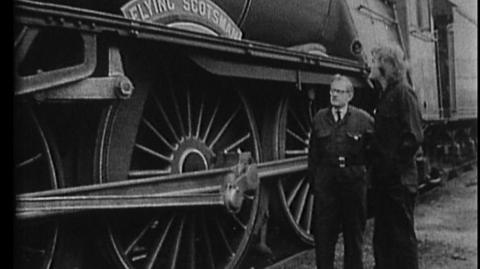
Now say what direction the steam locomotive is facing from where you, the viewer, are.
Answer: facing the viewer and to the left of the viewer

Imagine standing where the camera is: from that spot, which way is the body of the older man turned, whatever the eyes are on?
toward the camera

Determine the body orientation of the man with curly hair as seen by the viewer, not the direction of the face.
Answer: to the viewer's left

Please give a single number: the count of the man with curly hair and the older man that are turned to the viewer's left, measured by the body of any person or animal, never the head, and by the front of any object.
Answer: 1

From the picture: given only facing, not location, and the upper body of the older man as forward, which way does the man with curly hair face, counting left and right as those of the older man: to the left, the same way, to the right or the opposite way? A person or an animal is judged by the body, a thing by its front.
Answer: to the right
